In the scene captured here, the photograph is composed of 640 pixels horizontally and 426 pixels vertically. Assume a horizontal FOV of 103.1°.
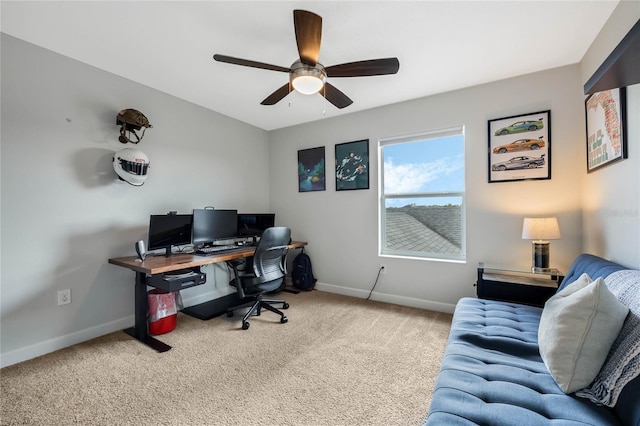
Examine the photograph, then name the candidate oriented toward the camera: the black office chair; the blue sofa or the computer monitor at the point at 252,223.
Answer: the computer monitor

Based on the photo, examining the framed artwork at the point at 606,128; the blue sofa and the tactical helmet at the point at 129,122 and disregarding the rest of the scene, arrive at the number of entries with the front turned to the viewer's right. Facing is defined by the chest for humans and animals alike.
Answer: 1

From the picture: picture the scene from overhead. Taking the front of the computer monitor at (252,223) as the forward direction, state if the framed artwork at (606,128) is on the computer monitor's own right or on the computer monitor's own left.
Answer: on the computer monitor's own left

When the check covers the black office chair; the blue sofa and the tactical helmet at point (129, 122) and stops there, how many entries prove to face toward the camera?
0

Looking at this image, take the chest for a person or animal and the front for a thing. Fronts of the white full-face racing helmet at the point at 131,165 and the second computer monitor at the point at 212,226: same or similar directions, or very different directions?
same or similar directions

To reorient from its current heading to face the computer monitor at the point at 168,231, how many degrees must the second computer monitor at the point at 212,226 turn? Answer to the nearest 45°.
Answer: approximately 90° to its right

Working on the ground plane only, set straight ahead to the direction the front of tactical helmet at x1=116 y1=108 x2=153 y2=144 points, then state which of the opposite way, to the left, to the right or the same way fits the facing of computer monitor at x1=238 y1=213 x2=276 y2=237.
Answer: to the right

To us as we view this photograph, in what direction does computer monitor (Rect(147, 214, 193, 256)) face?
facing the viewer and to the right of the viewer

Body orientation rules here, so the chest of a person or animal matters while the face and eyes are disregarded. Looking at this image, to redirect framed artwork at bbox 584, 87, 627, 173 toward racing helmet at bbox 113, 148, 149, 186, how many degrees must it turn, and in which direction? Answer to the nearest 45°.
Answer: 0° — it already faces it

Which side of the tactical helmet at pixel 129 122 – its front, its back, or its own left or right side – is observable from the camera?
right

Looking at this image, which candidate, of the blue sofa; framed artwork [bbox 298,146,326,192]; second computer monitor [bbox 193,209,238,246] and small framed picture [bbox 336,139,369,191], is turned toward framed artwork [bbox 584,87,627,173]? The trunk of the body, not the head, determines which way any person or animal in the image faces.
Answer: the second computer monitor

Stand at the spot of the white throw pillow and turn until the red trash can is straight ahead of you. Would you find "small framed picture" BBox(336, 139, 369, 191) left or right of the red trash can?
right

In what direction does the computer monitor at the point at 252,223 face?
toward the camera

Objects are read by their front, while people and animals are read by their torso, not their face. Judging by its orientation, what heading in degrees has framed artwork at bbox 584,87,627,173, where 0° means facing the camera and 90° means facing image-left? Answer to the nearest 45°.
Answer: approximately 45°

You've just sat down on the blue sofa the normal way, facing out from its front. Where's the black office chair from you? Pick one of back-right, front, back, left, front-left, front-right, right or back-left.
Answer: front

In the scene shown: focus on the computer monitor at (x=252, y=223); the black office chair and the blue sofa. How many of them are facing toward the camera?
1
